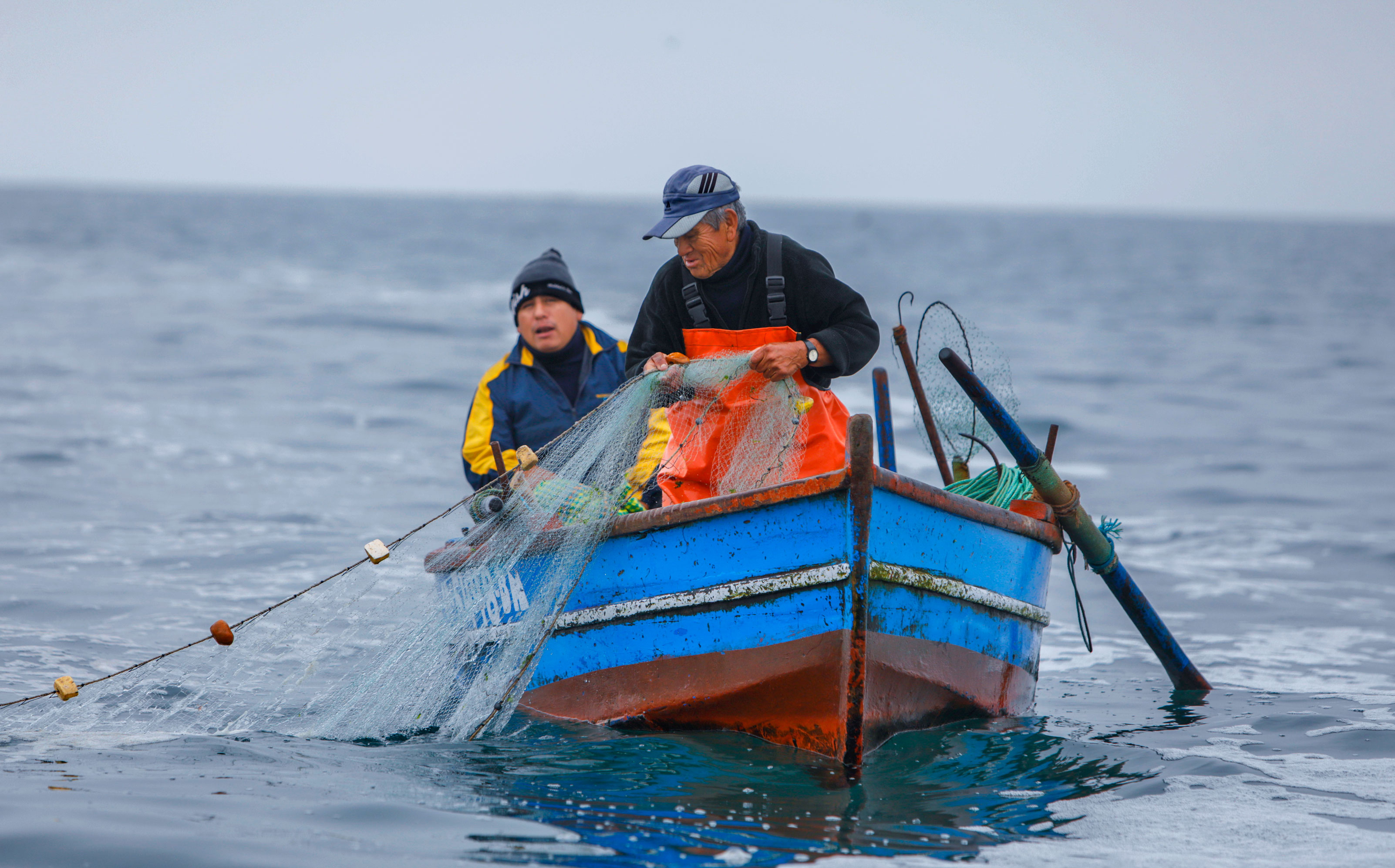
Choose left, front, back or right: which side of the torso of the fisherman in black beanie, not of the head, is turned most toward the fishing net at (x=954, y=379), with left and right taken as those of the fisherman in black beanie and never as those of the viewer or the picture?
left

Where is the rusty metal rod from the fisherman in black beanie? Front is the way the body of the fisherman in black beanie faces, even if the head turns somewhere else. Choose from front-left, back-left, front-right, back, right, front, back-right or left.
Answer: left

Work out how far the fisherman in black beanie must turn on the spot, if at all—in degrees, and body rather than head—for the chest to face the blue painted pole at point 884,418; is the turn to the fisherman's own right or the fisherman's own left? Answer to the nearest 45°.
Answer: approximately 90° to the fisherman's own left

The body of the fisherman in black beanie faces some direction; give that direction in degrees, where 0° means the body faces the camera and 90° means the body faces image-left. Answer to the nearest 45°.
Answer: approximately 0°

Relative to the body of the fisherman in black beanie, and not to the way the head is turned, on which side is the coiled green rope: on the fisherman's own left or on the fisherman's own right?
on the fisherman's own left
